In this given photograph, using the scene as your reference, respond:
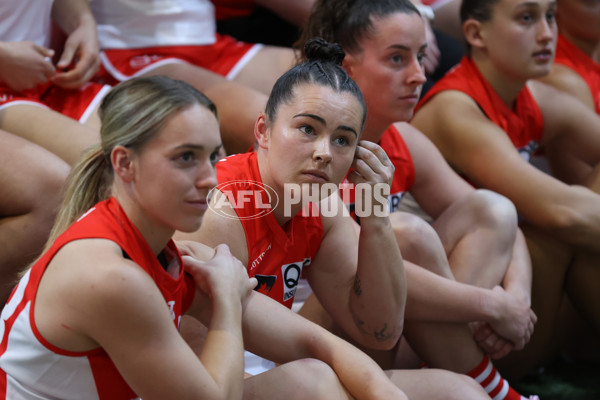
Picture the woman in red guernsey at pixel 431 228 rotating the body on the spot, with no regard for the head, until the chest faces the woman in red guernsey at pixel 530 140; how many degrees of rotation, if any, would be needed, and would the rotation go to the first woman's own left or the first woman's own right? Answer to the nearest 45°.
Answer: approximately 90° to the first woman's own left

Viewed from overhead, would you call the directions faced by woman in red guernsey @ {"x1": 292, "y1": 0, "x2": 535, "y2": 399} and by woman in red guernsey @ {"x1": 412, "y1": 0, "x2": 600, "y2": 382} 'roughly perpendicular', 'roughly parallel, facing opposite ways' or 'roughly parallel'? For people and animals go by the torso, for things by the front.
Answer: roughly parallel

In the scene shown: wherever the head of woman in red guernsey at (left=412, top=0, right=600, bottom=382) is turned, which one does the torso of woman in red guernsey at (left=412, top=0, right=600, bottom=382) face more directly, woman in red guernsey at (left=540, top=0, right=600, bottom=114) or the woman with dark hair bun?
the woman with dark hair bun

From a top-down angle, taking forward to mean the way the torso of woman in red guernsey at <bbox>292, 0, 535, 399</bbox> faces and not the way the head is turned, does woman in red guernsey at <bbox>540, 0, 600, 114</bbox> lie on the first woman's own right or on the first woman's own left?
on the first woman's own left

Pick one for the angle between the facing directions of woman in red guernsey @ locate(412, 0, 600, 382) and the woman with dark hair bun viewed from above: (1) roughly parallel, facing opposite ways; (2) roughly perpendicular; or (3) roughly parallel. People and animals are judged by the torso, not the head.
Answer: roughly parallel

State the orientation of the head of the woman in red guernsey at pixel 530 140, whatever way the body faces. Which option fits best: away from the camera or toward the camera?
toward the camera

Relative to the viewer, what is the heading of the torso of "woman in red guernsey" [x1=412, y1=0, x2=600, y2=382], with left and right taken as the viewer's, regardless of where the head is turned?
facing the viewer and to the right of the viewer

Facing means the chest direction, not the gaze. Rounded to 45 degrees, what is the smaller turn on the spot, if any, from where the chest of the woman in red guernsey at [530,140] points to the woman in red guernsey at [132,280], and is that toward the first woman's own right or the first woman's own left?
approximately 45° to the first woman's own right

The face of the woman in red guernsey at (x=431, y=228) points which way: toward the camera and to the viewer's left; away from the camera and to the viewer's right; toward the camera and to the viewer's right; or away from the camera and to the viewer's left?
toward the camera and to the viewer's right

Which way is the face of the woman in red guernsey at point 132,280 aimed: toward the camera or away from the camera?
toward the camera

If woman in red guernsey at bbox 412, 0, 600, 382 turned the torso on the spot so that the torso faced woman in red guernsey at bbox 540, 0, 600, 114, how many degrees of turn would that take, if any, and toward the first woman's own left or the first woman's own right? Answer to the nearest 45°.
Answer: approximately 135° to the first woman's own left

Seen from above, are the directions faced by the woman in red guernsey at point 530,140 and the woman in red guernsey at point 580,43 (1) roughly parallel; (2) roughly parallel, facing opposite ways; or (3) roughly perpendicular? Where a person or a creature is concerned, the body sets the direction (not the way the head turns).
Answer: roughly parallel
